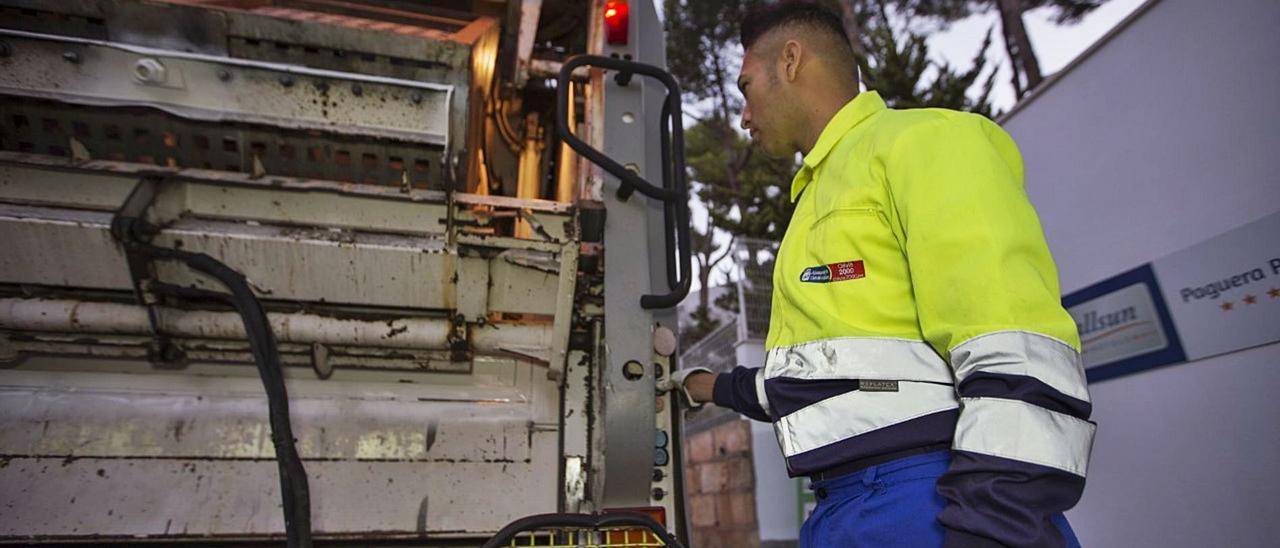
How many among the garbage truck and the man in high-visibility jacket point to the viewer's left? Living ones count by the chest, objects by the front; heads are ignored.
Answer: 1

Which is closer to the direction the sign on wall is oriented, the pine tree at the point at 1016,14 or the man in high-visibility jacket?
the man in high-visibility jacket

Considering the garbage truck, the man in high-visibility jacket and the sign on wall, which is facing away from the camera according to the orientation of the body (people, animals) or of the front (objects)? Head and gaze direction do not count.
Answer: the garbage truck

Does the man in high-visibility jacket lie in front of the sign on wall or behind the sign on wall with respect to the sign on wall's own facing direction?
in front

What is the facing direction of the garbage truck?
away from the camera

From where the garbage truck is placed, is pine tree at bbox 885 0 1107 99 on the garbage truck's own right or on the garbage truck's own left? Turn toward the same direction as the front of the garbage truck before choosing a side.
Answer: on the garbage truck's own right

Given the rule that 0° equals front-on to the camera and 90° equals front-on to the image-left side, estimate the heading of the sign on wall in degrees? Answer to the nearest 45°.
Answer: approximately 45°

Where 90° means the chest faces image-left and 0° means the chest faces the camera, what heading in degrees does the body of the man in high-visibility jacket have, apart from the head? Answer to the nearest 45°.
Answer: approximately 90°

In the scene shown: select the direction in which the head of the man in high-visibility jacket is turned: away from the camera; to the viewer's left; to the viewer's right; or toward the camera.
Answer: to the viewer's left

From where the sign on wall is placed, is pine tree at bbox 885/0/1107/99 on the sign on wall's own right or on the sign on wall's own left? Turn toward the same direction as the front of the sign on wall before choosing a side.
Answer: on the sign on wall's own right

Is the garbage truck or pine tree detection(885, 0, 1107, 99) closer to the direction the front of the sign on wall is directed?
the garbage truck
